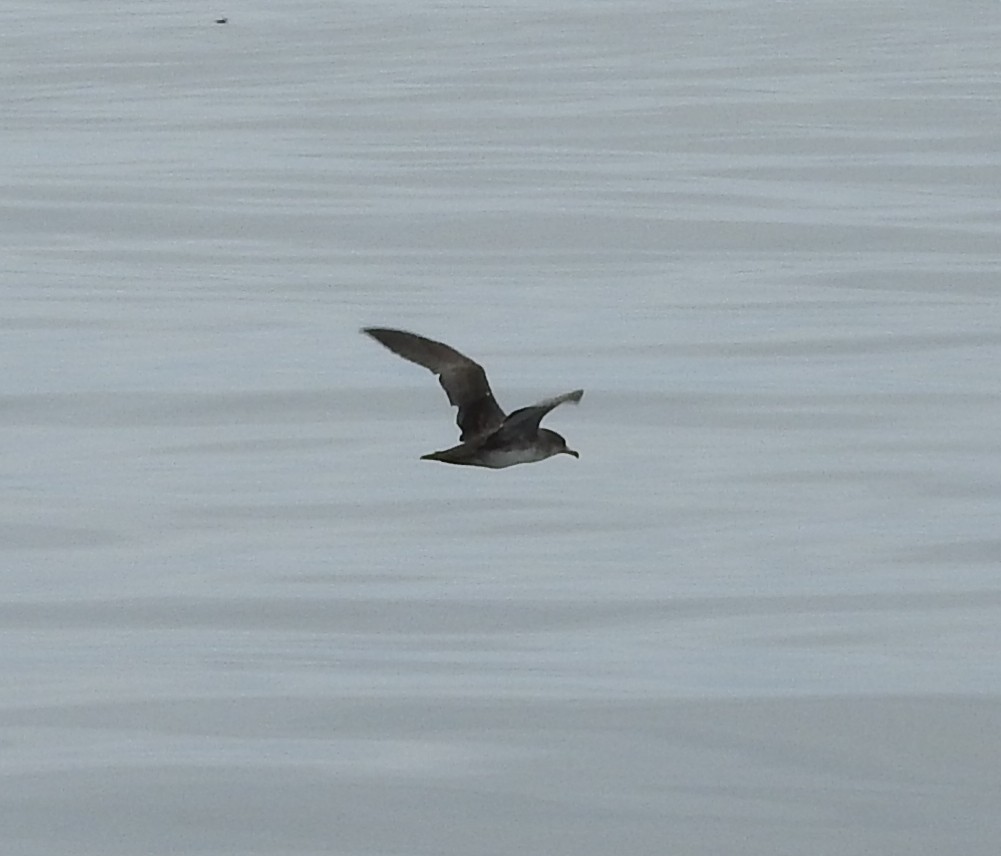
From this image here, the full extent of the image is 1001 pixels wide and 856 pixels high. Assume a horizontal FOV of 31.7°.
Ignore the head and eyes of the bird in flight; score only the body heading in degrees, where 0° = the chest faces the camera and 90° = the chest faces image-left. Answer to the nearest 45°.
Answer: approximately 270°
